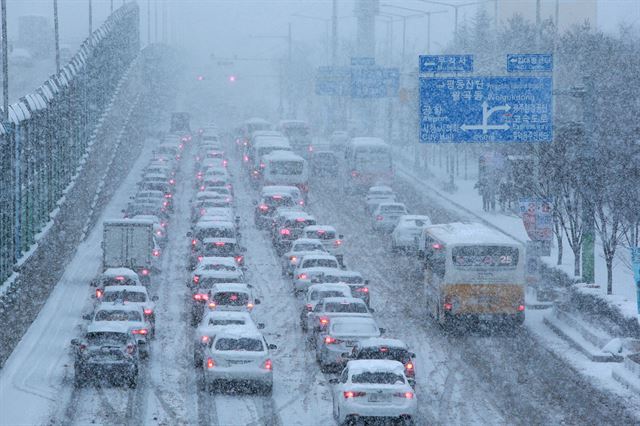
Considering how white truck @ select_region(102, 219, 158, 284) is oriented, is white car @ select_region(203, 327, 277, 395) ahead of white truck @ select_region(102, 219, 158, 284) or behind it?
behind

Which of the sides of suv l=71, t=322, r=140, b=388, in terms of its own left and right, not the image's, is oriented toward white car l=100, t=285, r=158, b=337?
front

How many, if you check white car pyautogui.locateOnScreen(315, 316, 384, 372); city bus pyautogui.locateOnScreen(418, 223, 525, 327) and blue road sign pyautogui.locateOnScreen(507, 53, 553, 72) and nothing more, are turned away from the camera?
2

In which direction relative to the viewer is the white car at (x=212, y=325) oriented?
away from the camera

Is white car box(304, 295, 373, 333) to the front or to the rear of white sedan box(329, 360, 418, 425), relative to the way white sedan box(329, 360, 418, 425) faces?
to the front

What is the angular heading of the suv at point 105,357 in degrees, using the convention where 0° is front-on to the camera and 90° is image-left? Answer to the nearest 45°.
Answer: approximately 180°

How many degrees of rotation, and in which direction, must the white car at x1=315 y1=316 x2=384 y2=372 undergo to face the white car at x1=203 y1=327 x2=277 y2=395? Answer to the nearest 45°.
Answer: approximately 135° to its left

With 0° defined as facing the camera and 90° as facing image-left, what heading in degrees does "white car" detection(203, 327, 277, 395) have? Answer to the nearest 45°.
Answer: approximately 180°

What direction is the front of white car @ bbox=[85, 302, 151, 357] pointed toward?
away from the camera

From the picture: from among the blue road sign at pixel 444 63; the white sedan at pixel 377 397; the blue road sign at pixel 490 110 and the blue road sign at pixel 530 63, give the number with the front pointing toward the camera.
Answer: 3

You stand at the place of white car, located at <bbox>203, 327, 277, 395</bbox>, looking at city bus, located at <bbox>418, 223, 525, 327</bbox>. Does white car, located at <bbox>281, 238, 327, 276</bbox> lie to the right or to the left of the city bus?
left

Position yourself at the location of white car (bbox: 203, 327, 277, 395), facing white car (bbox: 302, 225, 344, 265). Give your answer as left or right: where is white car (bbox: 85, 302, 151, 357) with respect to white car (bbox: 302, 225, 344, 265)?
left

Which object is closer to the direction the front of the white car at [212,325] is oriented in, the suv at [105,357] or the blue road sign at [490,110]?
the blue road sign

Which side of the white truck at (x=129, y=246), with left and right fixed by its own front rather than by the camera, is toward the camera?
back
